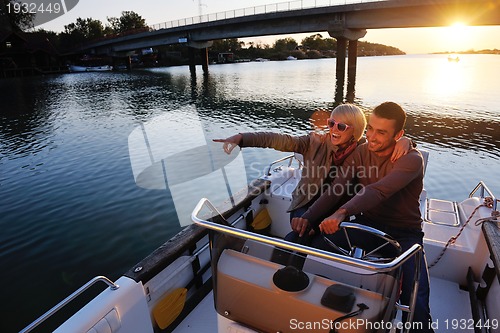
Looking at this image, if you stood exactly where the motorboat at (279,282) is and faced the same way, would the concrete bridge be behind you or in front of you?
behind

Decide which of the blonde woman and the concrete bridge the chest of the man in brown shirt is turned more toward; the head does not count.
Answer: the blonde woman

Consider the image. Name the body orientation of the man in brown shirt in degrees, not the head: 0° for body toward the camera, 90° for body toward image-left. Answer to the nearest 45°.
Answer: approximately 45°

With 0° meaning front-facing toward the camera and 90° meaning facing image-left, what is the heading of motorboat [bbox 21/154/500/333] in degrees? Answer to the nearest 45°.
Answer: approximately 45°

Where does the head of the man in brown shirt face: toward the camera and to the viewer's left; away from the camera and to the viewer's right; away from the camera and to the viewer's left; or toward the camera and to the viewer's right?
toward the camera and to the viewer's left

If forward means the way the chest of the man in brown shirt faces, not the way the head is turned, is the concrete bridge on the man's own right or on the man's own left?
on the man's own right

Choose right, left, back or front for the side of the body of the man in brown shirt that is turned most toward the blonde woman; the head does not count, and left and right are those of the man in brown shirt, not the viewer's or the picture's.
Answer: right
